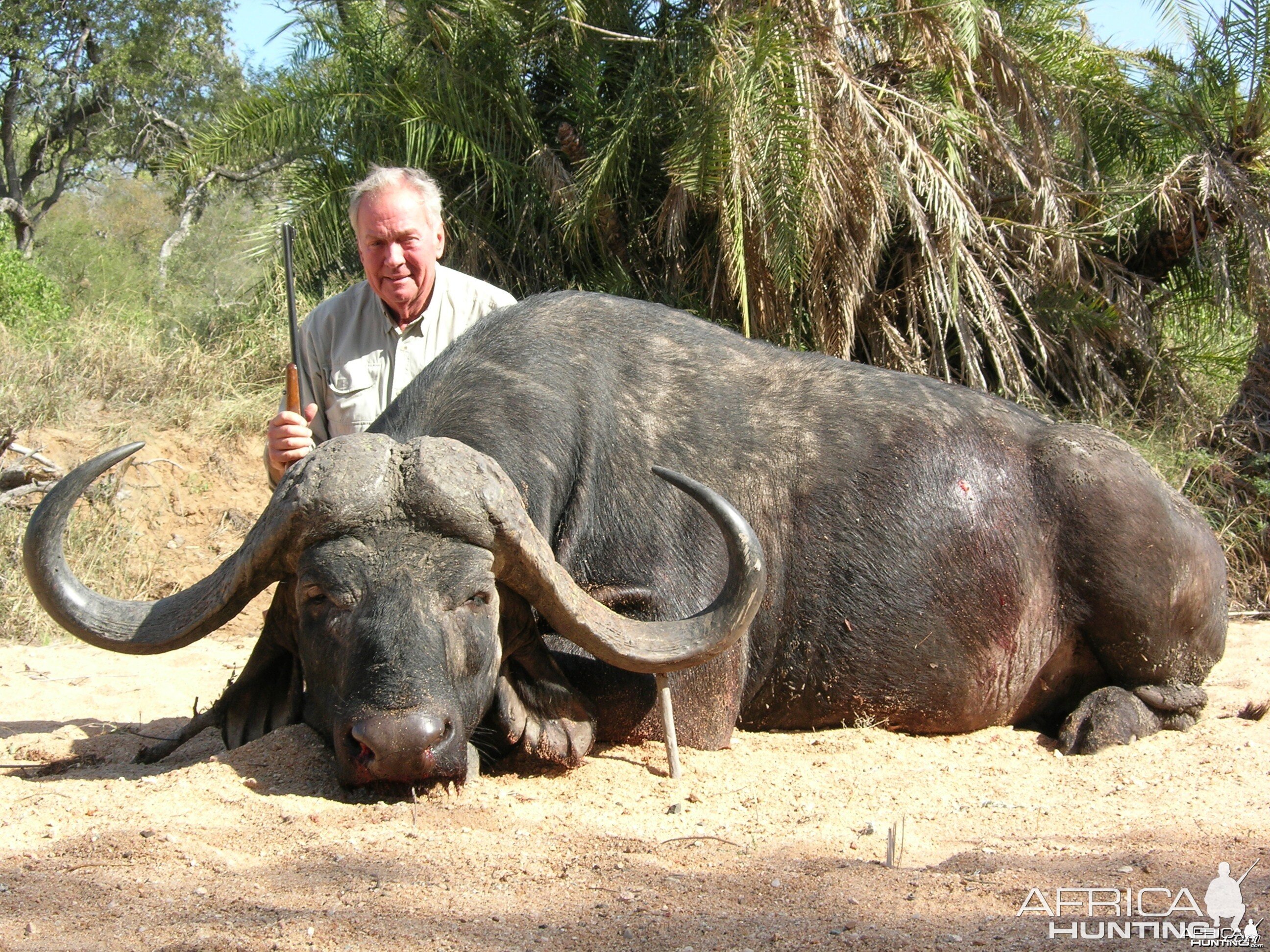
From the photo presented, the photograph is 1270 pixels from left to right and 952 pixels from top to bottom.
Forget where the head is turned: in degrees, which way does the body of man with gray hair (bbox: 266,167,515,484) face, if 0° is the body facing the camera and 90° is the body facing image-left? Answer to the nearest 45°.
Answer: approximately 0°

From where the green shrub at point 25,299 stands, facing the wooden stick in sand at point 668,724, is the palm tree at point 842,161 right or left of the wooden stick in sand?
left

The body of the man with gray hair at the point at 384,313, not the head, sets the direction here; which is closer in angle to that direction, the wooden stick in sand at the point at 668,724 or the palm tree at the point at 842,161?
the wooden stick in sand

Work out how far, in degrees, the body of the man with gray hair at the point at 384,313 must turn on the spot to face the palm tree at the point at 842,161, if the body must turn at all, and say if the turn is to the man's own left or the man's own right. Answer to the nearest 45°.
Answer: approximately 135° to the man's own left

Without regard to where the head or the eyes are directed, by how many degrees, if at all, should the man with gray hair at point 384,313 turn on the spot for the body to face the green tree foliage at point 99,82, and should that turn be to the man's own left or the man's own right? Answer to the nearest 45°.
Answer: approximately 180°

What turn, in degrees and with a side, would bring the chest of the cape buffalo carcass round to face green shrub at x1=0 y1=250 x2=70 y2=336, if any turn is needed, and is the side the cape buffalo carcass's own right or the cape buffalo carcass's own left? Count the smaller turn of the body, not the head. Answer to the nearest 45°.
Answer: approximately 90° to the cape buffalo carcass's own right

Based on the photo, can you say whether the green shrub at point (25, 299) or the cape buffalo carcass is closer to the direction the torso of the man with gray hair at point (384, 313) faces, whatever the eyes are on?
the cape buffalo carcass

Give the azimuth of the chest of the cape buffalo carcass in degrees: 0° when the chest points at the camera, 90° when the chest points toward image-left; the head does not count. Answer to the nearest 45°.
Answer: approximately 45°
